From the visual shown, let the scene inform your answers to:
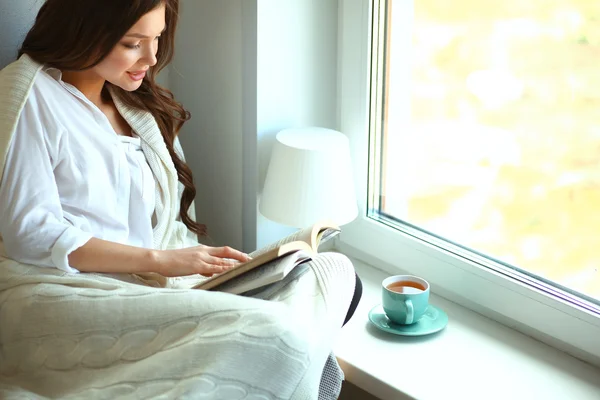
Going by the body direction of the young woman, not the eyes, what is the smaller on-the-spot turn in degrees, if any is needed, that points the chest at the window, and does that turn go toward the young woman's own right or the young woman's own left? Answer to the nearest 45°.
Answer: approximately 45° to the young woman's own left

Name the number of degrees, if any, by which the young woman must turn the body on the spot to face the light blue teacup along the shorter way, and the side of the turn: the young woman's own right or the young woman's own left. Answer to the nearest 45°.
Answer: approximately 45° to the young woman's own left

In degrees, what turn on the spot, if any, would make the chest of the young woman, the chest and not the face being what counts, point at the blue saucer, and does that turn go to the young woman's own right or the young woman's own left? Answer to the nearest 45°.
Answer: approximately 45° to the young woman's own left

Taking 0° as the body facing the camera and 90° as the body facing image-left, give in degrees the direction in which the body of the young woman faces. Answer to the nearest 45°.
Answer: approximately 315°
